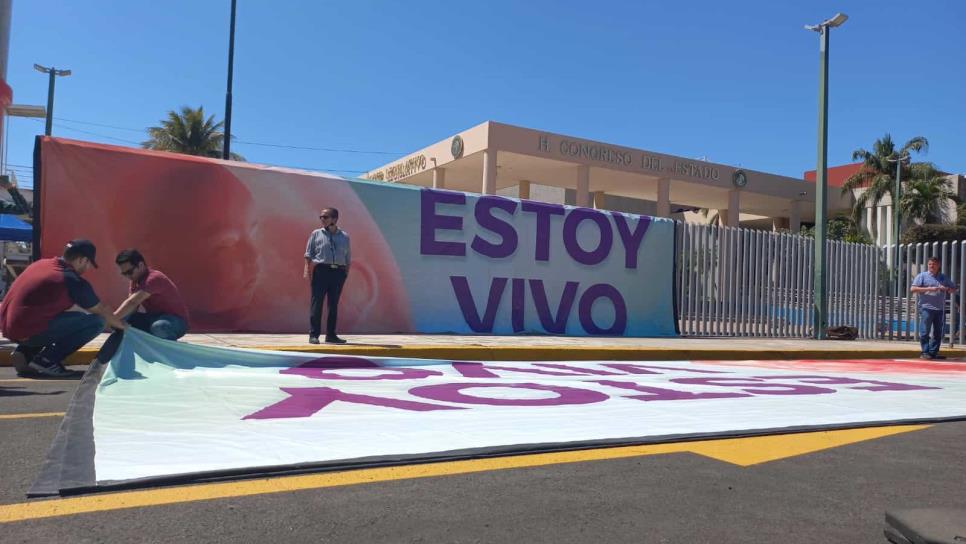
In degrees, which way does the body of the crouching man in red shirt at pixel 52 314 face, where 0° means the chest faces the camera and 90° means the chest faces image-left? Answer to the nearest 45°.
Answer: approximately 270°

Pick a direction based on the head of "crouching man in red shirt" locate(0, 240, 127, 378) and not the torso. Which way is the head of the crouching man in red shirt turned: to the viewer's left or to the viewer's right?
to the viewer's right

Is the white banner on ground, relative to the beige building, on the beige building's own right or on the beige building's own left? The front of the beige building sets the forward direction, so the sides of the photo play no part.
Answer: on the beige building's own right

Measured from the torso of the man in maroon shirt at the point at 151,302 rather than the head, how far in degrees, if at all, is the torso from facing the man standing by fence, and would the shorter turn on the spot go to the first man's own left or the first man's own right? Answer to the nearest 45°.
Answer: approximately 135° to the first man's own left

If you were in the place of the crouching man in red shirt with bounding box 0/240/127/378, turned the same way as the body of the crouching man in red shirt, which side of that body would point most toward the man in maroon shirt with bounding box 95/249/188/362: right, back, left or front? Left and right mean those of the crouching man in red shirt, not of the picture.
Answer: front

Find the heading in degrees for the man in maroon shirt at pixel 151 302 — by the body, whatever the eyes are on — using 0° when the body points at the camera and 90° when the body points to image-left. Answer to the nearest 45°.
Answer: approximately 45°

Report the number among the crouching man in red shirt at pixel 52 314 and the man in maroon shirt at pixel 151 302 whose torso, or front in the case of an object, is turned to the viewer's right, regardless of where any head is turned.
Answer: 1

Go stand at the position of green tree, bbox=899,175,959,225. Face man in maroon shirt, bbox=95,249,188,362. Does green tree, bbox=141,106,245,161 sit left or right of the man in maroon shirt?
right

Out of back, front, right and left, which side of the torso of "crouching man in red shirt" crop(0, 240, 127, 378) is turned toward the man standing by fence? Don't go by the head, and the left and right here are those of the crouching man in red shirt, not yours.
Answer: front
